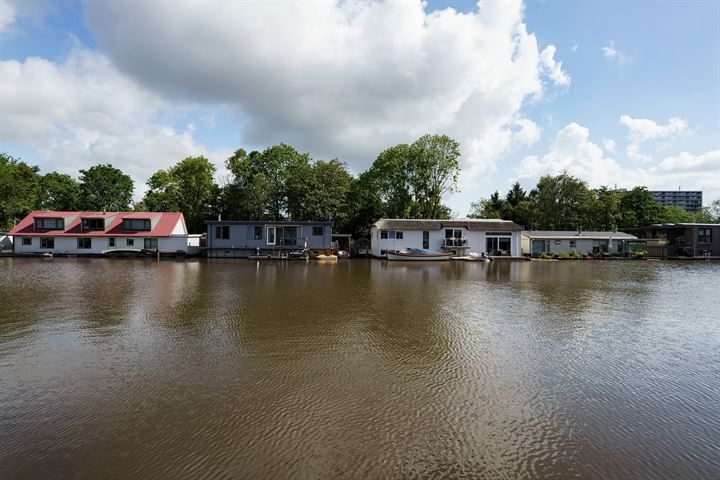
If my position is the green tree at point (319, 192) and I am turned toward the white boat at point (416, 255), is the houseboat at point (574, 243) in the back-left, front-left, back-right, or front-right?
front-left

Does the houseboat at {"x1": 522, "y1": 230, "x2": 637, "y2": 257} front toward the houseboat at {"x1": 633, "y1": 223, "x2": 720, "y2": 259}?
no

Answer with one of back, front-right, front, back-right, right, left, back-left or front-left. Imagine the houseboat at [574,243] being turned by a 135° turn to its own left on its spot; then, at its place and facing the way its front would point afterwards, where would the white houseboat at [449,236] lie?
back

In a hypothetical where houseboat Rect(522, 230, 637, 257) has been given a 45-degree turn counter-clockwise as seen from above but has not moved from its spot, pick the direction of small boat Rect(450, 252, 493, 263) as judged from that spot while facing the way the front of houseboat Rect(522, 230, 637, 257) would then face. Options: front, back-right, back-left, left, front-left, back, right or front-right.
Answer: right

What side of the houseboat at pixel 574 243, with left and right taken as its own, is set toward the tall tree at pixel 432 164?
right

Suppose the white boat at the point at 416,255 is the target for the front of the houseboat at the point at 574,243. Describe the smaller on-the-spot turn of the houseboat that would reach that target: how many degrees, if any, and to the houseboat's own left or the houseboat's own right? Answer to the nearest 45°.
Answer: approximately 45° to the houseboat's own right

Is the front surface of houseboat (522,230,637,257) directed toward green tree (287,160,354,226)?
no

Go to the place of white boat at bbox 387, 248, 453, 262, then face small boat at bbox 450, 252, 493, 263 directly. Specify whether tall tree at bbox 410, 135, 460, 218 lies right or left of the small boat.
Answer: left

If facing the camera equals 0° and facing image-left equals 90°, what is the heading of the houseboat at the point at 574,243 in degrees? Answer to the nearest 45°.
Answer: approximately 0°

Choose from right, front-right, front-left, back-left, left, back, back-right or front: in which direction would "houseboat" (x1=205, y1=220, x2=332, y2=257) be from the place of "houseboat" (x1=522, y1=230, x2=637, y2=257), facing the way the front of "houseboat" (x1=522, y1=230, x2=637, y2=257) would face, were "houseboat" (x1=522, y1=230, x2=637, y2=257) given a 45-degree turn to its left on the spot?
right

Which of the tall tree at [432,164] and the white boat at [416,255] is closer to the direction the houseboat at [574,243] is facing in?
the white boat
